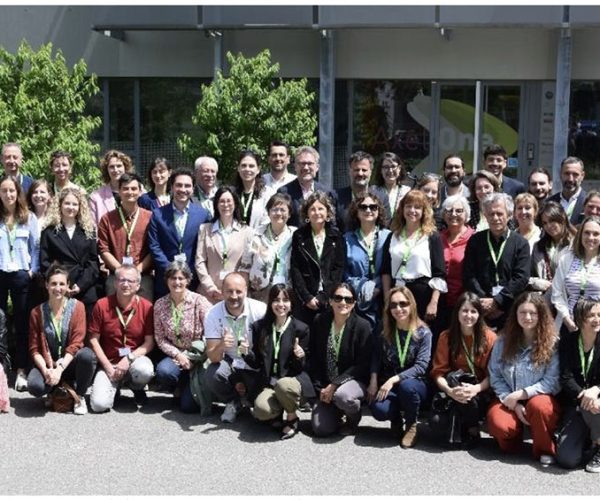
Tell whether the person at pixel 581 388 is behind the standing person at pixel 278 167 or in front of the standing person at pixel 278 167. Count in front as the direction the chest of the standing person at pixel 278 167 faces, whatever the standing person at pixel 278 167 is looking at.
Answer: in front

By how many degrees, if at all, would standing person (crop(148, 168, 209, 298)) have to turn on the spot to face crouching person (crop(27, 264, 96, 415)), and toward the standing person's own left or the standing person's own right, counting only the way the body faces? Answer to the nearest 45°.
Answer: approximately 45° to the standing person's own right

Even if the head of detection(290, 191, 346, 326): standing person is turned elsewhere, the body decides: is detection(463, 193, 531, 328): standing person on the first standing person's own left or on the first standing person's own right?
on the first standing person's own left

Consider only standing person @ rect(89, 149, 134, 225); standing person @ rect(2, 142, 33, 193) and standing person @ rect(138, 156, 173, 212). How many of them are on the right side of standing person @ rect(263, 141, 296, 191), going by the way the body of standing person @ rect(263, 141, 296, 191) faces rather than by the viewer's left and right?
3

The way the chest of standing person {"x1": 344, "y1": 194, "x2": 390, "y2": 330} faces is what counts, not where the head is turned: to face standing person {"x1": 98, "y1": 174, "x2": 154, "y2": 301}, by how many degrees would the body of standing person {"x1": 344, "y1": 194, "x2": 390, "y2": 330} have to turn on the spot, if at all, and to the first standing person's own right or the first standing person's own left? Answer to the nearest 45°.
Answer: approximately 90° to the first standing person's own right

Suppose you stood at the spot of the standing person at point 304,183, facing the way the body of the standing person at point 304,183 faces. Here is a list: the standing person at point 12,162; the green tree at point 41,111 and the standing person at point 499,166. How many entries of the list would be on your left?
1

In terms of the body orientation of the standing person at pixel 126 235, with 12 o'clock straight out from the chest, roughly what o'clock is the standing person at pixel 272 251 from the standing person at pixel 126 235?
the standing person at pixel 272 251 is roughly at 10 o'clock from the standing person at pixel 126 235.

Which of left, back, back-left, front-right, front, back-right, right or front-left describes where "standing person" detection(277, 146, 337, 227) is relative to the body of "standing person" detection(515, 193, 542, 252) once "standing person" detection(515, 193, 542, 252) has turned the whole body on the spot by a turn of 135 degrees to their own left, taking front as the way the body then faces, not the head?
back-left
